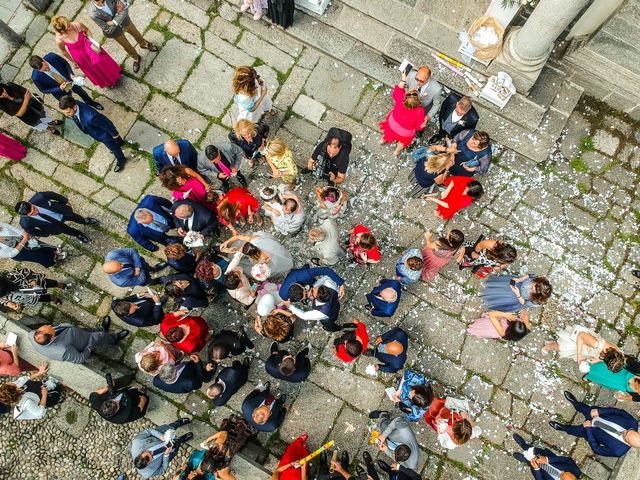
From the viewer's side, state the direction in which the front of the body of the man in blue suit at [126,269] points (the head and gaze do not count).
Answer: to the viewer's right

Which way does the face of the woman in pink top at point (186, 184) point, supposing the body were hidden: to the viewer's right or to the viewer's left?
to the viewer's right

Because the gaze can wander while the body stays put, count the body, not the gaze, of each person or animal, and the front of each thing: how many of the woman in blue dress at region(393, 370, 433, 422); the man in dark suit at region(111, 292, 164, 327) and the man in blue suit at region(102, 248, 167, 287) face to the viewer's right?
2

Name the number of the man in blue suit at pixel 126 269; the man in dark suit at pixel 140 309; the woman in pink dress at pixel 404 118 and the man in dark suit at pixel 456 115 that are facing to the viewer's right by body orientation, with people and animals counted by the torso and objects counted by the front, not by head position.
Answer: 2

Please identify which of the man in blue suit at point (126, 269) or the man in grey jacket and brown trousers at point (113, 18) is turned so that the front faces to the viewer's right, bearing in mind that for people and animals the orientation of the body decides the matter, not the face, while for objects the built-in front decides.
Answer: the man in blue suit
